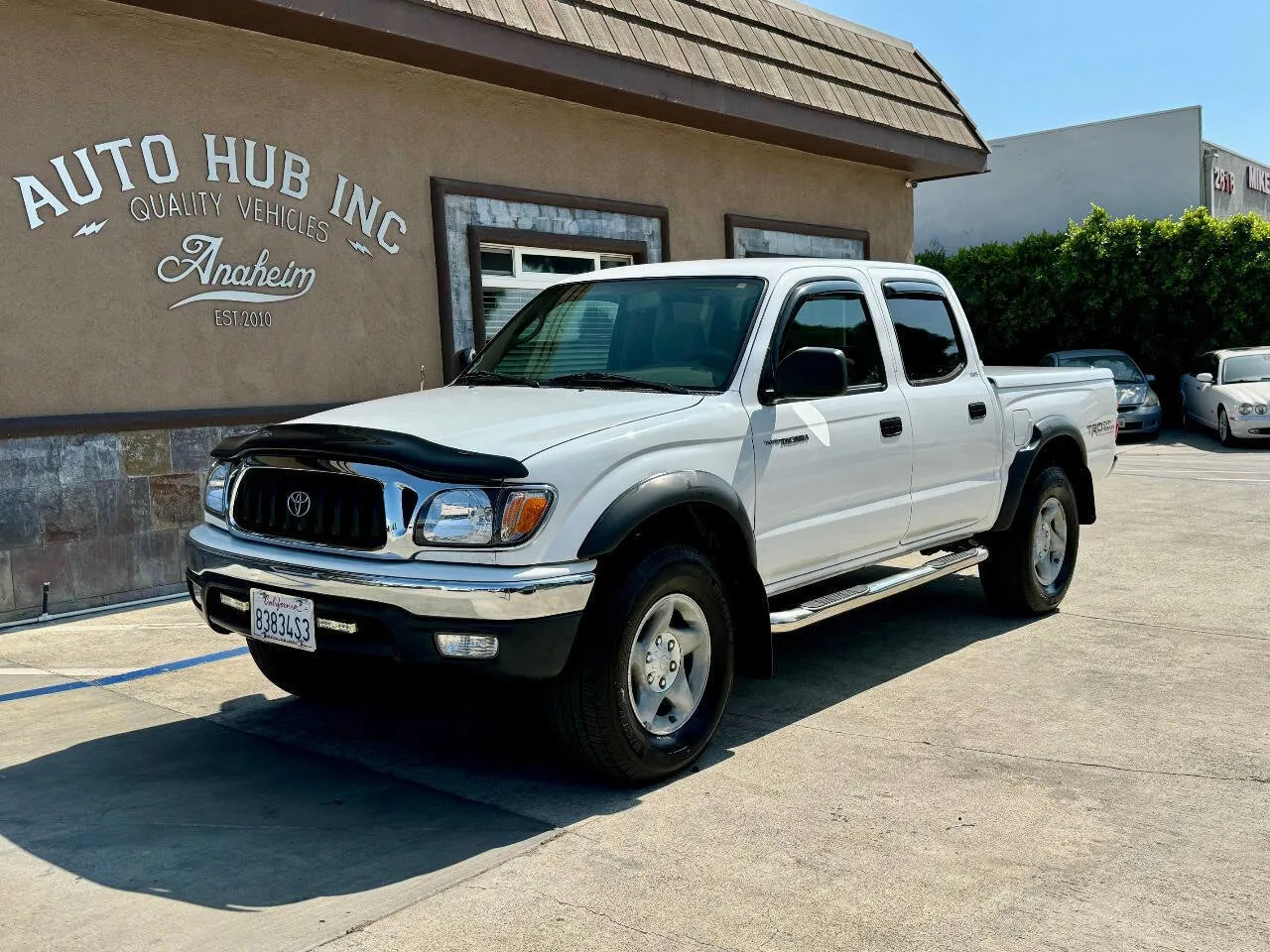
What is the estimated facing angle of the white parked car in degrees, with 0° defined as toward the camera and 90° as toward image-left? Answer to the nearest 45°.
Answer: approximately 315°

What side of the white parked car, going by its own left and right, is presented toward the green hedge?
back

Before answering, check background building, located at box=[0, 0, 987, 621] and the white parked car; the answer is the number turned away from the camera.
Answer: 0

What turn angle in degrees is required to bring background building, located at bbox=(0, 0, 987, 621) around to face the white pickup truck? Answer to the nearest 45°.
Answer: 0° — it already faces it

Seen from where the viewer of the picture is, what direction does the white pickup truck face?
facing the viewer and to the left of the viewer

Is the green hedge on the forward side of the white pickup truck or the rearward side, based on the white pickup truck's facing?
on the rearward side

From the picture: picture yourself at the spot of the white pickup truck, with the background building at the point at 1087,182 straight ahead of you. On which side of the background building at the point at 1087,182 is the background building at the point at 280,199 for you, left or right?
left

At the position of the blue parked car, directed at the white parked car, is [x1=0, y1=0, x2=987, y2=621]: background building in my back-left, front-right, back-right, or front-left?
back-right

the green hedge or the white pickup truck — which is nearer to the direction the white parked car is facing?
the white pickup truck

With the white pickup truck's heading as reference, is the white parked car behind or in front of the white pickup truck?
behind

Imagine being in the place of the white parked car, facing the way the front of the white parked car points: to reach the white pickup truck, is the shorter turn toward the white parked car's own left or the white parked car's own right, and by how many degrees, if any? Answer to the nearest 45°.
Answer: approximately 45° to the white parked car's own right

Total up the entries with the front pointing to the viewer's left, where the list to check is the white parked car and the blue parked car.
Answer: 0

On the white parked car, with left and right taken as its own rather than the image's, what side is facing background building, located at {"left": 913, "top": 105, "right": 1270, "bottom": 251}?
back

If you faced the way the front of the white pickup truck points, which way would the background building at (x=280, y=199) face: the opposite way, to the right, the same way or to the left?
to the left

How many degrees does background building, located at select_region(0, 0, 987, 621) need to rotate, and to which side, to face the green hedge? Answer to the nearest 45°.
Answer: approximately 90° to its left
